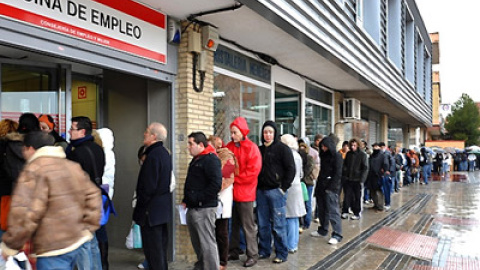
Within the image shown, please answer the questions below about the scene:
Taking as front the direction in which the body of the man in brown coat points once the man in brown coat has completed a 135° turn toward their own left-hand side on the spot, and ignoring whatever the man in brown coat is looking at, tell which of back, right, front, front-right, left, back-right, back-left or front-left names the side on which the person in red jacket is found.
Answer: back-left

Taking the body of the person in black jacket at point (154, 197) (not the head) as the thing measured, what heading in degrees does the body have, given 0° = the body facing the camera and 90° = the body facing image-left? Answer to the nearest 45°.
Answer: approximately 90°

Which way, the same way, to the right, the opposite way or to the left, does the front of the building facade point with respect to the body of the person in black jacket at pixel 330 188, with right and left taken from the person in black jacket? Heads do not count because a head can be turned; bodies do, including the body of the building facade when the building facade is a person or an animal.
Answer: to the left

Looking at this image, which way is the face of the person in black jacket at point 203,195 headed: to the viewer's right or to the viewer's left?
to the viewer's left

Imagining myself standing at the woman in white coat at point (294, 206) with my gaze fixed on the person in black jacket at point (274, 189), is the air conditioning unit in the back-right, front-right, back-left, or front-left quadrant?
back-right

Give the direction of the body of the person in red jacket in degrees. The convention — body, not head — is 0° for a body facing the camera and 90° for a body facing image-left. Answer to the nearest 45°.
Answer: approximately 45°

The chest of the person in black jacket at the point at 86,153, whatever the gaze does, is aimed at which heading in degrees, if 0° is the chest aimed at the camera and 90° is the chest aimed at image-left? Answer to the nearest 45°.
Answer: approximately 90°

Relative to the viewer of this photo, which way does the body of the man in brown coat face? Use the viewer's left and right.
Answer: facing away from the viewer and to the left of the viewer

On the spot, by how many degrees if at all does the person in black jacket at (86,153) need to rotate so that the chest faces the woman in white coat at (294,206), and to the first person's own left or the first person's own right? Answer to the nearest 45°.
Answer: approximately 180°

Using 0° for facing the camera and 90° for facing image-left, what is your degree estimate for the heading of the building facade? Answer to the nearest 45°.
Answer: approximately 315°

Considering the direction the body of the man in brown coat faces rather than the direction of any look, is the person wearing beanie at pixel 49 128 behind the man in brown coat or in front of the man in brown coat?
in front
